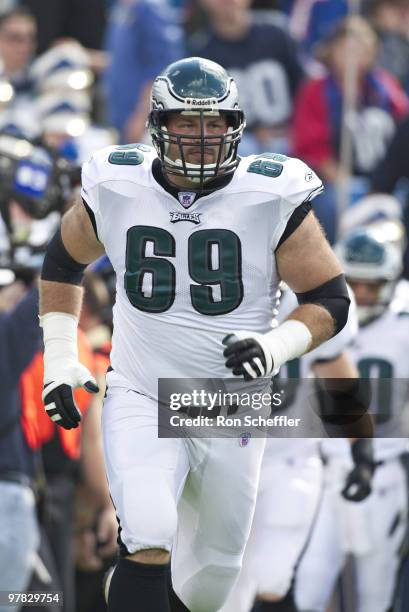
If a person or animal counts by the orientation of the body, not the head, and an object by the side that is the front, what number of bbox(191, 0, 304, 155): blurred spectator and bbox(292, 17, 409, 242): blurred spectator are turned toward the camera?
2

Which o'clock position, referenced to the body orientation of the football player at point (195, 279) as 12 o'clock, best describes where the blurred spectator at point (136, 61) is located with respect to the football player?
The blurred spectator is roughly at 6 o'clock from the football player.

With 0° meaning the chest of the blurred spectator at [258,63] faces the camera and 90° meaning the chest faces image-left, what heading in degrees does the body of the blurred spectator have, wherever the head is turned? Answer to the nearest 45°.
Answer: approximately 0°

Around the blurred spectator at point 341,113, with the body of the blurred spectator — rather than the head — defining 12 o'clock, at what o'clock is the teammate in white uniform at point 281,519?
The teammate in white uniform is roughly at 12 o'clock from the blurred spectator.

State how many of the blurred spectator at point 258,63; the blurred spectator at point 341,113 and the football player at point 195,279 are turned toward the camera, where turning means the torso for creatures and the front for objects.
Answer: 3
